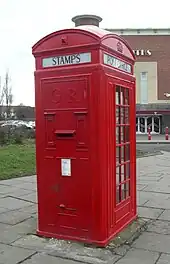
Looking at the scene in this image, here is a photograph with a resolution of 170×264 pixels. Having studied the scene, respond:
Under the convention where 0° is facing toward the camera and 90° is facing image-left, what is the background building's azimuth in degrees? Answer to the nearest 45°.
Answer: approximately 0°

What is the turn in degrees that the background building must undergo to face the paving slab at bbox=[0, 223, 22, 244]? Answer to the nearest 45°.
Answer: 0° — it already faces it

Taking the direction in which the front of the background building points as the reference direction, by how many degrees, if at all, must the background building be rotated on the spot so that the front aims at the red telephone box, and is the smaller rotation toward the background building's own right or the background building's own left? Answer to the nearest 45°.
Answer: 0° — it already faces it

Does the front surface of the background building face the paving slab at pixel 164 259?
yes

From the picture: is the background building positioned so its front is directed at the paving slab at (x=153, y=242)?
yes

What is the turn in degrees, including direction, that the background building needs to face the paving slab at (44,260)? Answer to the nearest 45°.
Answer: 0° — it already faces it

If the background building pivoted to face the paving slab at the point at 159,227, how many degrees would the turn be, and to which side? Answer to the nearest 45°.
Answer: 0° — it already faces it
